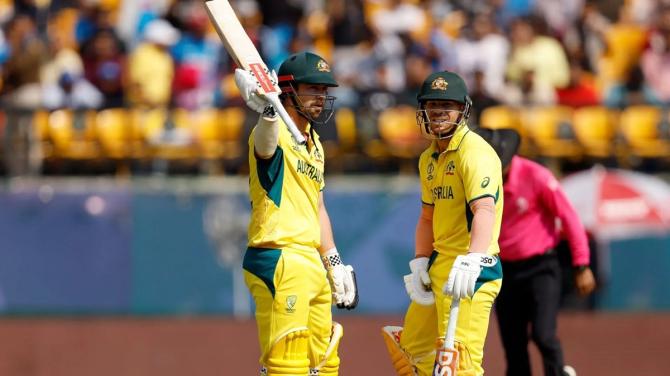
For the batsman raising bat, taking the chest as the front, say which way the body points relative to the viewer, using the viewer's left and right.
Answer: facing the viewer and to the right of the viewer

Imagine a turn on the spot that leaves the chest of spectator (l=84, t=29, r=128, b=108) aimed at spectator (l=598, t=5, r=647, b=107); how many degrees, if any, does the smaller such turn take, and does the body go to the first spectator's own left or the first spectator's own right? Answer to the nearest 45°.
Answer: approximately 90° to the first spectator's own left

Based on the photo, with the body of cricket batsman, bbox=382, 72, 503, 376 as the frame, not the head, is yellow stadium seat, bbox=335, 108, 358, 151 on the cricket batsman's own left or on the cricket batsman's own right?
on the cricket batsman's own right

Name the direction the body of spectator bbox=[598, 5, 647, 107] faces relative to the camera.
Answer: toward the camera

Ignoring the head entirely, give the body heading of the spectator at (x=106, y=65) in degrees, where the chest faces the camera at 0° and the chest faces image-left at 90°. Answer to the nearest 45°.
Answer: approximately 0°

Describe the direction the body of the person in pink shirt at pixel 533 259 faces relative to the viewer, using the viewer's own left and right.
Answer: facing the viewer and to the left of the viewer

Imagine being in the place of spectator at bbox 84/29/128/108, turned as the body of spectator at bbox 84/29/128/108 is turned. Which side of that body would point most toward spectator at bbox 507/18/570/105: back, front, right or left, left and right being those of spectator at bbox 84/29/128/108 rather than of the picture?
left

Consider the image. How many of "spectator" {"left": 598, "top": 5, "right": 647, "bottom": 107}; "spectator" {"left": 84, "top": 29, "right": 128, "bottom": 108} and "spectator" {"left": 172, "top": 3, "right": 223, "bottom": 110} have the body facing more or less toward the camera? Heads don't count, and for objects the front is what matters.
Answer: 3

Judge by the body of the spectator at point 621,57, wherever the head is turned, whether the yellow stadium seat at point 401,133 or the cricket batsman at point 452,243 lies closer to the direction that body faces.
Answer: the cricket batsman

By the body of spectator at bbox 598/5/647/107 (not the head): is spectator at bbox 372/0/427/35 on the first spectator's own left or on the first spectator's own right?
on the first spectator's own right

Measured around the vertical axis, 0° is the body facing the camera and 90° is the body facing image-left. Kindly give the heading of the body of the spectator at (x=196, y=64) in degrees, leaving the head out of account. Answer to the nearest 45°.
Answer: approximately 0°

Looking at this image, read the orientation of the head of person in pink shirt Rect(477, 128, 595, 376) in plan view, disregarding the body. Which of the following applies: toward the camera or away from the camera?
away from the camera

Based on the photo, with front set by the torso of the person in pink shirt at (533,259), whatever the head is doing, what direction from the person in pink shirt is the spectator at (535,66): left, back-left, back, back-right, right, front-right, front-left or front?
back-right

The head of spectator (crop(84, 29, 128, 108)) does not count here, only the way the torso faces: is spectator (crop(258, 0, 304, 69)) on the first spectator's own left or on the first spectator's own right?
on the first spectator's own left
